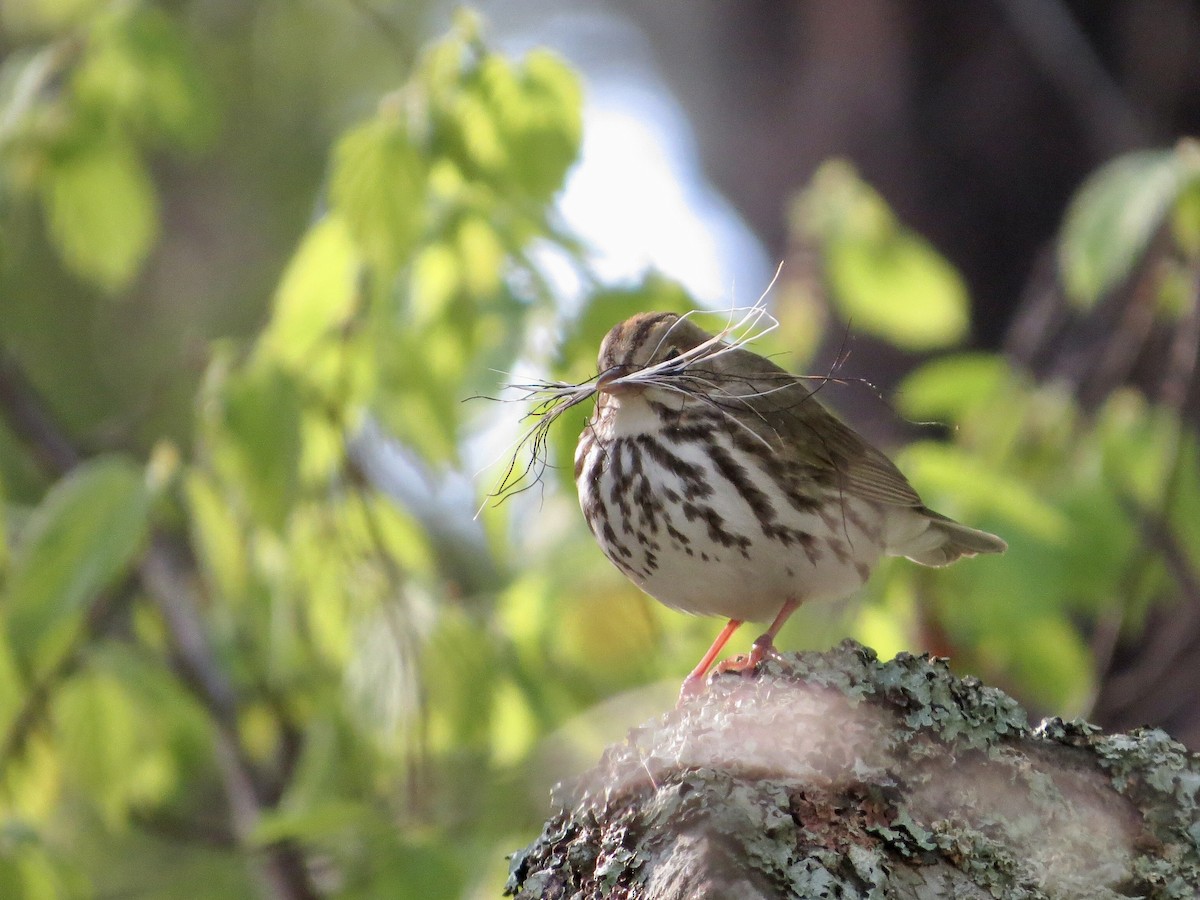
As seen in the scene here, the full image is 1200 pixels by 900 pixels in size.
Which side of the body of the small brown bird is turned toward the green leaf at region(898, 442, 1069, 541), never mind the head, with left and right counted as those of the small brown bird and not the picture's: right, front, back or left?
back

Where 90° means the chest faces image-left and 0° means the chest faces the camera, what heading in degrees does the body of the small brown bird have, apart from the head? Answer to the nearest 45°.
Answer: approximately 45°

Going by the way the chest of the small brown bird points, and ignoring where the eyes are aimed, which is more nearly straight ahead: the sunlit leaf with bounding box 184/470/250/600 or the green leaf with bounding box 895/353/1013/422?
the sunlit leaf

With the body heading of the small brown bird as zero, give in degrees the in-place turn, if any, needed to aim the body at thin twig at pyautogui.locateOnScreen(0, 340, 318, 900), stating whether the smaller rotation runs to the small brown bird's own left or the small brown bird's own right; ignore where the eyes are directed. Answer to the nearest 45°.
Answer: approximately 90° to the small brown bird's own right

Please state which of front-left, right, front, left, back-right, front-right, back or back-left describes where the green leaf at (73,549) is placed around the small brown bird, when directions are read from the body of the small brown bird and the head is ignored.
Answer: front-right
